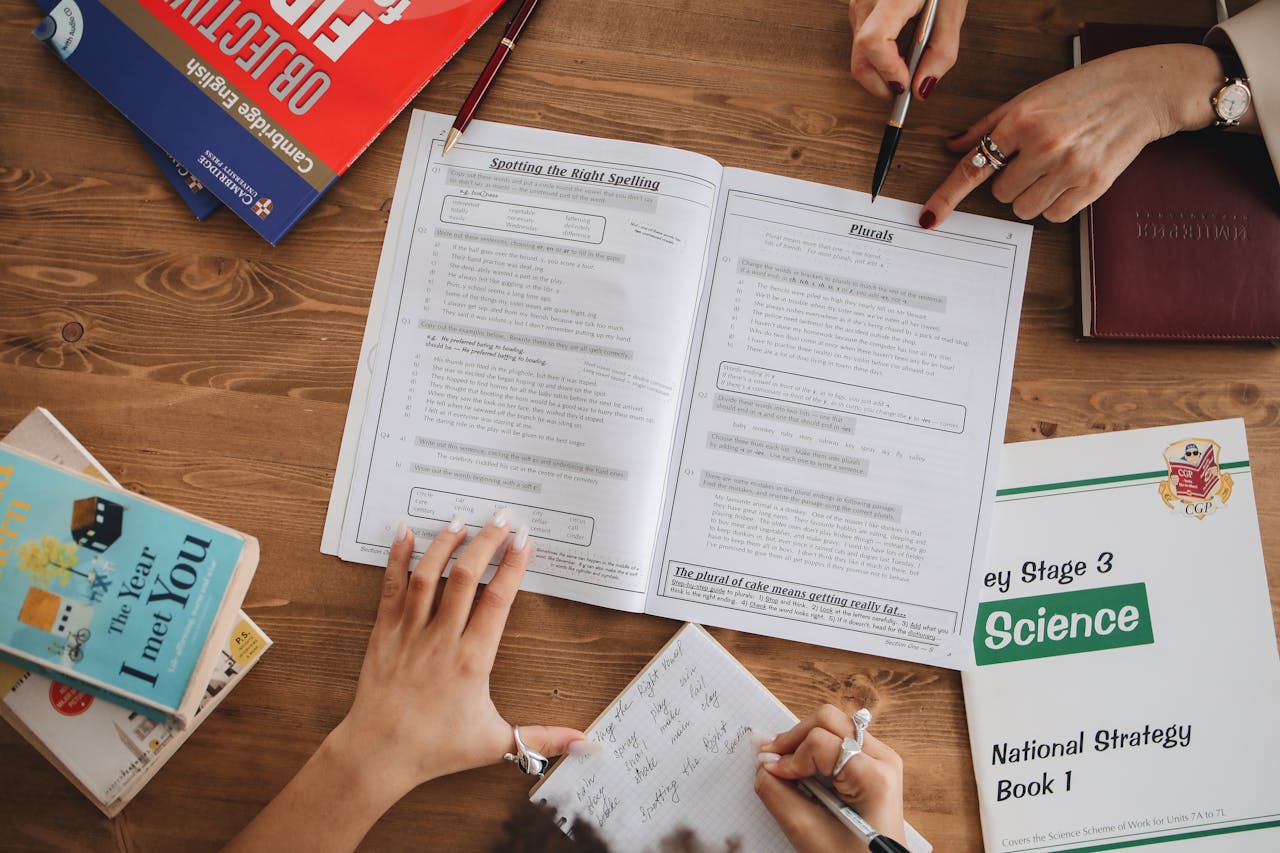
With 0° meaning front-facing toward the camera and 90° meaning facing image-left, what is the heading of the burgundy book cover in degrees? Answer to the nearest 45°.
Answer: approximately 0°
